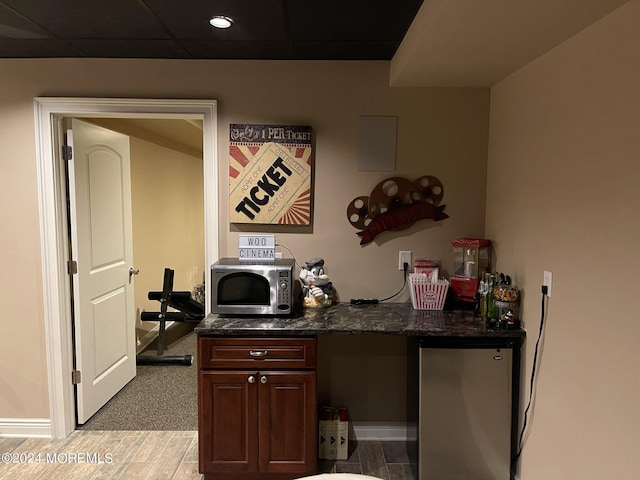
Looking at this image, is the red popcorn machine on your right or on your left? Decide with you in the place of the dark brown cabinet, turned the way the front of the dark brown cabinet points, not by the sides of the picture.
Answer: on your left

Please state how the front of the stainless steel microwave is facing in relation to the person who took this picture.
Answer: facing the viewer

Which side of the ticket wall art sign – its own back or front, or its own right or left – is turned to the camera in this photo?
front

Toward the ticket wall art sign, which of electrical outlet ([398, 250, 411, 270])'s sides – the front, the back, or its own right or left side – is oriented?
right

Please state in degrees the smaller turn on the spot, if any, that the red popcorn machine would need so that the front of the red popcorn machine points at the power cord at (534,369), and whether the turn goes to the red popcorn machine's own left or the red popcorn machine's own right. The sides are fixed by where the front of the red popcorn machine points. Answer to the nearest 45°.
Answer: approximately 90° to the red popcorn machine's own left

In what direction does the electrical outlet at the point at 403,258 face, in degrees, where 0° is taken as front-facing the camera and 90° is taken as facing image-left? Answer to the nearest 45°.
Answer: approximately 0°

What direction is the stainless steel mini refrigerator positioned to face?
toward the camera

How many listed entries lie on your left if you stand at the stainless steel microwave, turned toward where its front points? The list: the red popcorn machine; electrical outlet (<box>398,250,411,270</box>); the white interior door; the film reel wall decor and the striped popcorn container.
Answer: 4

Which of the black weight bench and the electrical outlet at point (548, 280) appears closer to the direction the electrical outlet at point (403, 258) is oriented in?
the electrical outlet

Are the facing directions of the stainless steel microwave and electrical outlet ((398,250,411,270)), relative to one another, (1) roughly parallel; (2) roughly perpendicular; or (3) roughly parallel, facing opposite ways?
roughly parallel

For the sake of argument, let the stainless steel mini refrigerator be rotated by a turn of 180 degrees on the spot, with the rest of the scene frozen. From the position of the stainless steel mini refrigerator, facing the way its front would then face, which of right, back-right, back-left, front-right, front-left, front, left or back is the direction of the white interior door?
left

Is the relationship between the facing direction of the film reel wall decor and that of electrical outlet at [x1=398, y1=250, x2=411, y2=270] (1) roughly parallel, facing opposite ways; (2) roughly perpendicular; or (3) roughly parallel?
roughly parallel
